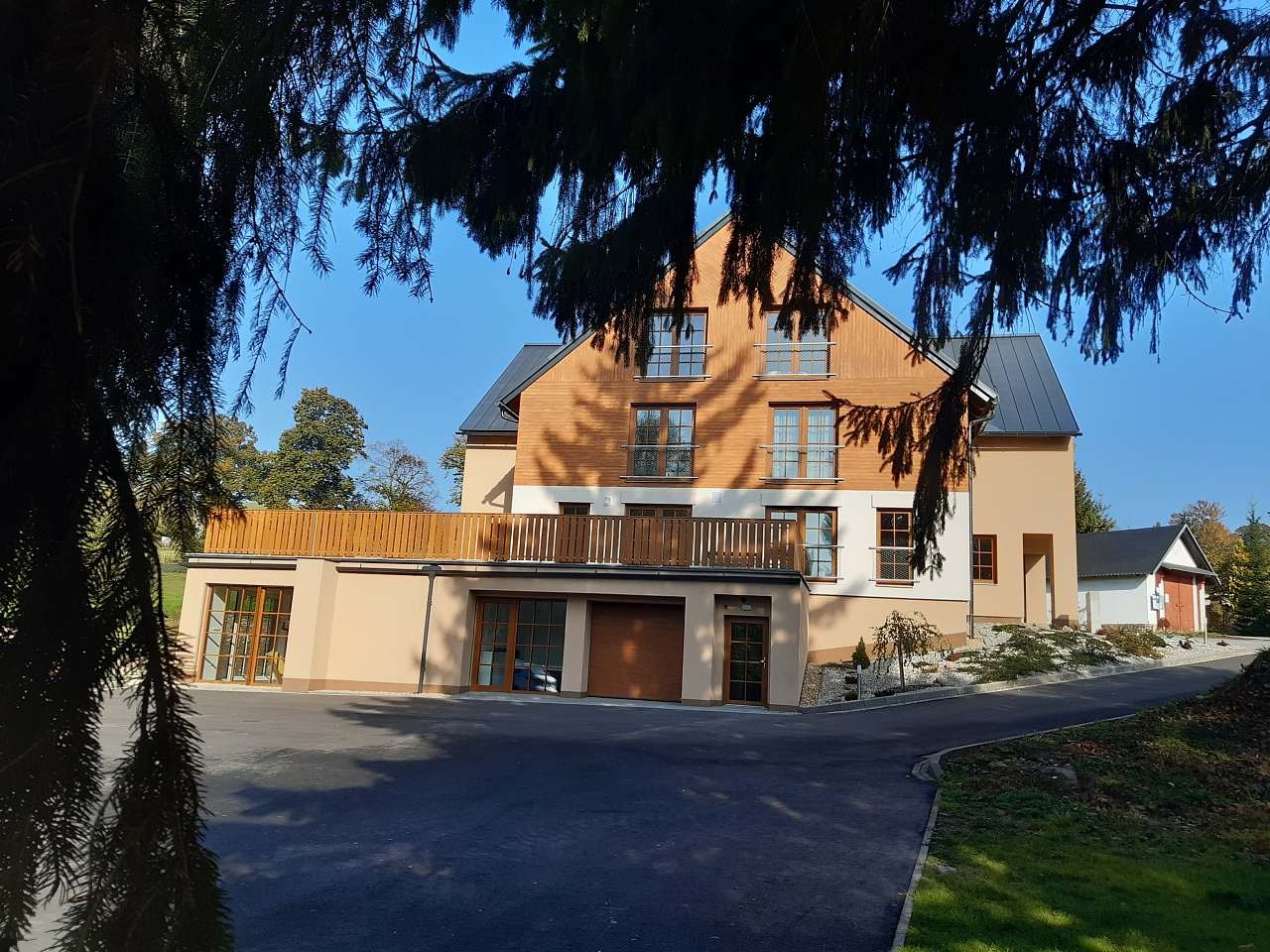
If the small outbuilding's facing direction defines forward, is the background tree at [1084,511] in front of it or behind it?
behind

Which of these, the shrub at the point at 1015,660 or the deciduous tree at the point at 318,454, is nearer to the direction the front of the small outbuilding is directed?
the shrub

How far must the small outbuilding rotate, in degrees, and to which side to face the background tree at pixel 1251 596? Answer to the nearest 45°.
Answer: approximately 90° to its left

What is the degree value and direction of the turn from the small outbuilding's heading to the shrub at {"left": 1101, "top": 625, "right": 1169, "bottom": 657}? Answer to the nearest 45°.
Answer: approximately 45° to its right

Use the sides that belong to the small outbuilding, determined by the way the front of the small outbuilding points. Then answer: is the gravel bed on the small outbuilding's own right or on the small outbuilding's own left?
on the small outbuilding's own right

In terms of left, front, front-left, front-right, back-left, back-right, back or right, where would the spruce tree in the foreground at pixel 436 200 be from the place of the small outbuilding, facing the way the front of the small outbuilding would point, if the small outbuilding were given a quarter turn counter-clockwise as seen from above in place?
back-right

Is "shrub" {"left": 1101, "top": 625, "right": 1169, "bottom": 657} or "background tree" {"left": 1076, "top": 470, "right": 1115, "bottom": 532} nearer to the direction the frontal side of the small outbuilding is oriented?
the shrub

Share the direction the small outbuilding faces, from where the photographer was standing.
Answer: facing the viewer and to the right of the viewer

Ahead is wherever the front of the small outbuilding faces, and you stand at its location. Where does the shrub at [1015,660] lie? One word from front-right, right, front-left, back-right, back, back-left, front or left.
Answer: front-right
